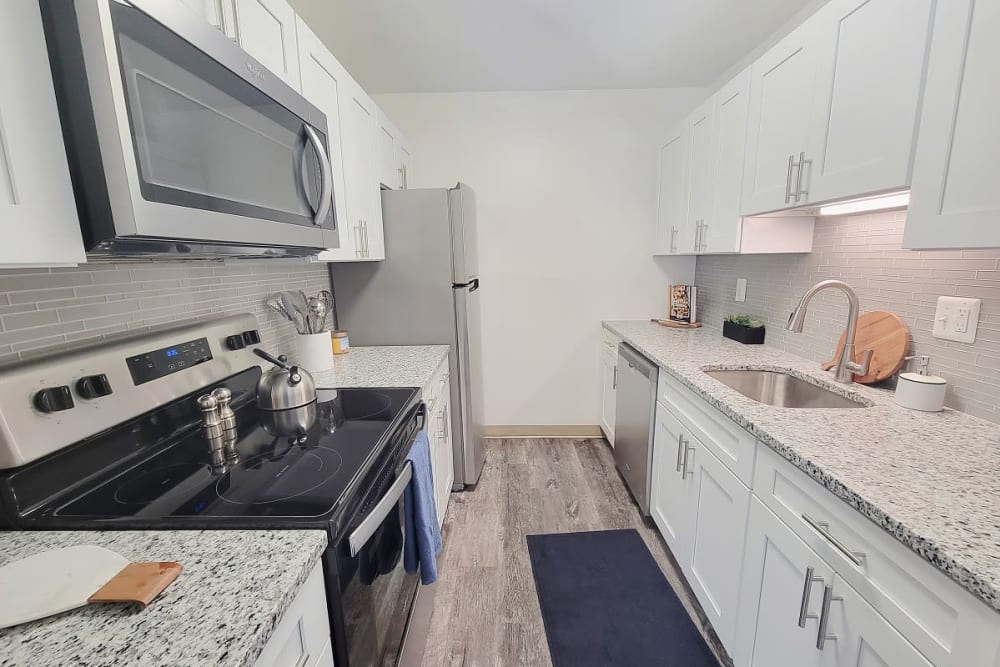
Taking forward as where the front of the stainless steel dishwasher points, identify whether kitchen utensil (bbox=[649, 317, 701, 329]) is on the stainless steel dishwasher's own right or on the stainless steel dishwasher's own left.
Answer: on the stainless steel dishwasher's own right

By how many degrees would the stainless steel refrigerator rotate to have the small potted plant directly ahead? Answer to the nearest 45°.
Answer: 0° — it already faces it

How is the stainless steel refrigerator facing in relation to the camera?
to the viewer's right

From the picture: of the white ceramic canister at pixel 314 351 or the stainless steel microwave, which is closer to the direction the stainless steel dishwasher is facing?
the white ceramic canister

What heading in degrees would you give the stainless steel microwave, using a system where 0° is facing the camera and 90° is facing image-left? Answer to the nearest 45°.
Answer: approximately 315°

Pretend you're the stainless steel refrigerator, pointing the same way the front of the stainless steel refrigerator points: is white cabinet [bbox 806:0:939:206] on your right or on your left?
on your right

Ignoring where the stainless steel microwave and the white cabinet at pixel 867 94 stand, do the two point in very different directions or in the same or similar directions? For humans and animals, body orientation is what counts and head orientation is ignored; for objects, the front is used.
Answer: very different directions

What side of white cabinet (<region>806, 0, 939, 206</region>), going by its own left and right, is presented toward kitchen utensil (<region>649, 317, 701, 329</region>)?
right

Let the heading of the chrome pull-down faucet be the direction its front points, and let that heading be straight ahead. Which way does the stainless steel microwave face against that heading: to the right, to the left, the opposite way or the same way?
the opposite way

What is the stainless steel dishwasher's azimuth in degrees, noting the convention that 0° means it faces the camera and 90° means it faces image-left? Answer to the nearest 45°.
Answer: approximately 90°

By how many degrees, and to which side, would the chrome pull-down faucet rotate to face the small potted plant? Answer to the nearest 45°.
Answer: approximately 90° to its right

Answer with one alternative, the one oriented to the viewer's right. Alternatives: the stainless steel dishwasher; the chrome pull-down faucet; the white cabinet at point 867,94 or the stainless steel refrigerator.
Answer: the stainless steel refrigerator

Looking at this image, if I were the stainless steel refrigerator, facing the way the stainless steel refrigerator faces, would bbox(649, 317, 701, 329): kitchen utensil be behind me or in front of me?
in front
